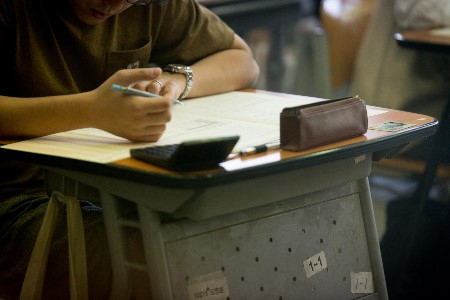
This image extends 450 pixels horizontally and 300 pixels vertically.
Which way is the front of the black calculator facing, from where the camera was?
facing away from the viewer and to the left of the viewer

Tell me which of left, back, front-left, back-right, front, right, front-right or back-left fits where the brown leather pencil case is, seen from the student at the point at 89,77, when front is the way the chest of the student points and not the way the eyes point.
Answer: front

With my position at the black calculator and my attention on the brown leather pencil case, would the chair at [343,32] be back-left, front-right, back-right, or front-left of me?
front-left

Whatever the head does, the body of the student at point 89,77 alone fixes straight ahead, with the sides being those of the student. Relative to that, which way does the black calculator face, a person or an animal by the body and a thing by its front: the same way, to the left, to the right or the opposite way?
the opposite way

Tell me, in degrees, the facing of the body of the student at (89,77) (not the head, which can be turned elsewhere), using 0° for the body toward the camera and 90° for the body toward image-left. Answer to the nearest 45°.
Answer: approximately 315°

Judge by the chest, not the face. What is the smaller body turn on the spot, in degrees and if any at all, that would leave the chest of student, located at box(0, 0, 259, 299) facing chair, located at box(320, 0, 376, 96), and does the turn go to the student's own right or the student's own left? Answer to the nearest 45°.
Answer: approximately 90° to the student's own left

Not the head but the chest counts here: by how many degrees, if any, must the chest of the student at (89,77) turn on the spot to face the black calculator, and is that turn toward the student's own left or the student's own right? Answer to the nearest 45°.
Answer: approximately 45° to the student's own right

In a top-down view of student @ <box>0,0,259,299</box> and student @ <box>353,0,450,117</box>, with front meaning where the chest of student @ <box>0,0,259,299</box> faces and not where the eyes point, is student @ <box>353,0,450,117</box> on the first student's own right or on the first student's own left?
on the first student's own left

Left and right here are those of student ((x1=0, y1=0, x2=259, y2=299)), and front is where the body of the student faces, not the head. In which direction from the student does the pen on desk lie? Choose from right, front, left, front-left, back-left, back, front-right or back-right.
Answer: front
